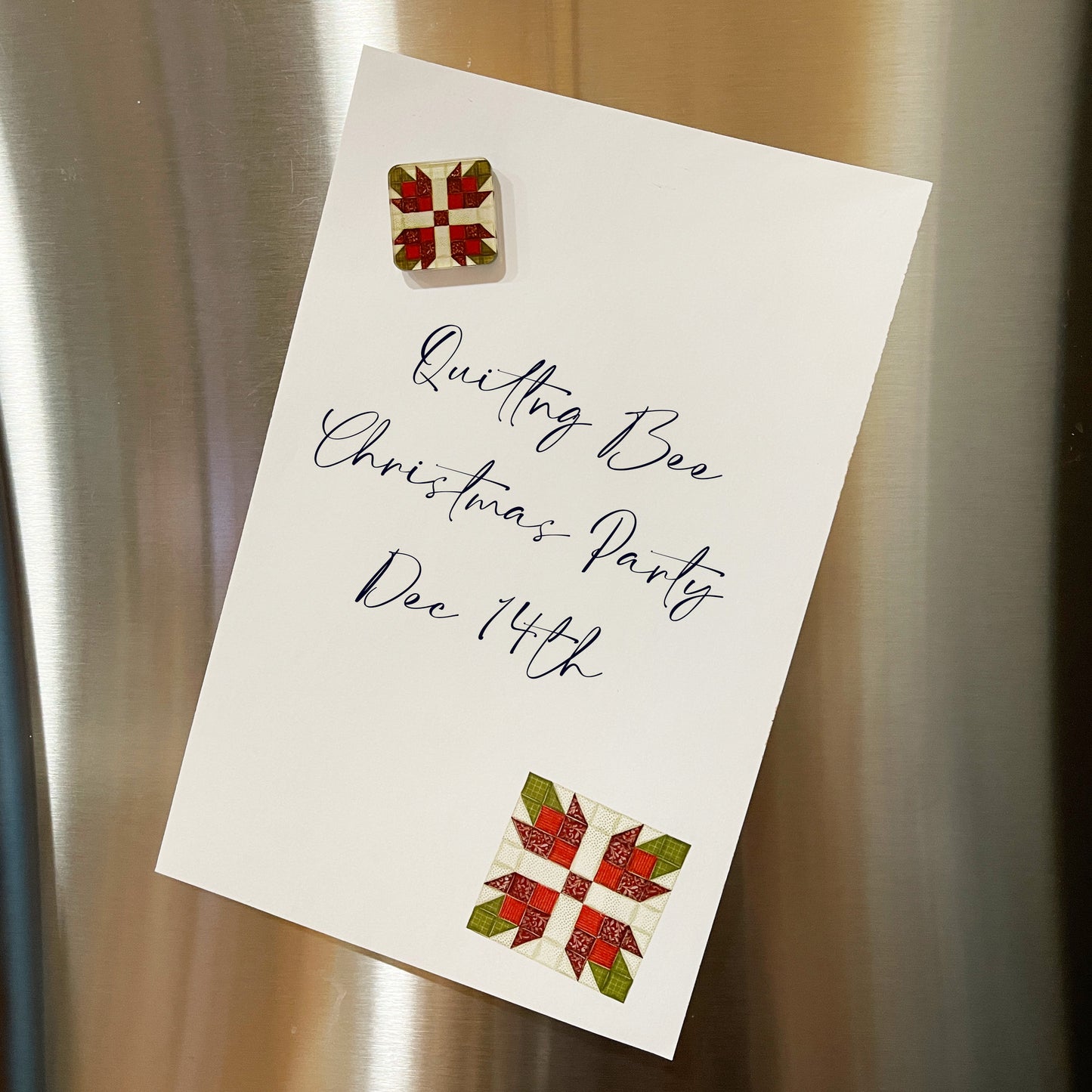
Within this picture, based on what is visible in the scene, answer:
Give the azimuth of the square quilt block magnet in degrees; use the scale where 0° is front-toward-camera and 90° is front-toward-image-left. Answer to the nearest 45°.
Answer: approximately 0°
